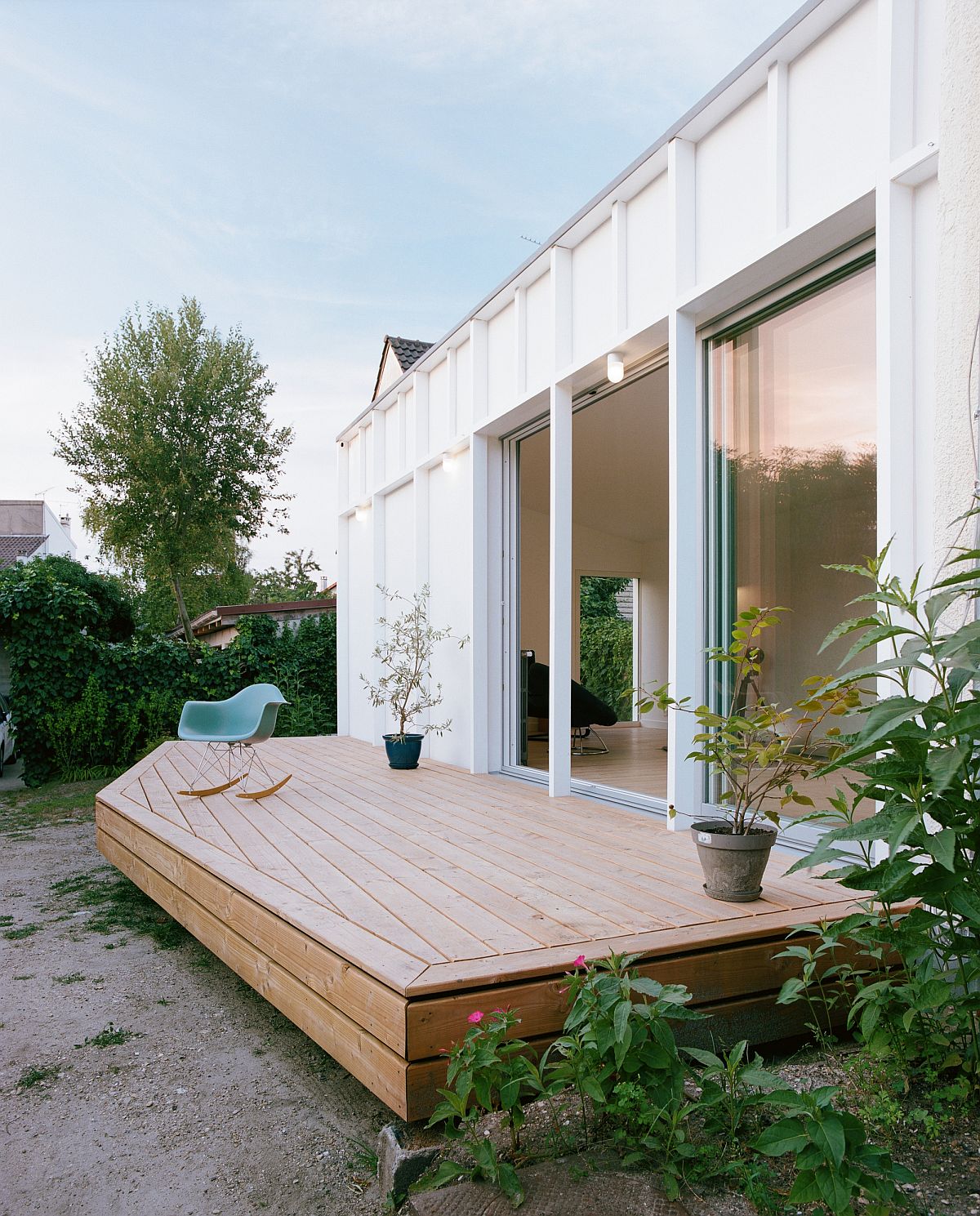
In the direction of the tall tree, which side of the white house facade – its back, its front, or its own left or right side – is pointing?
right

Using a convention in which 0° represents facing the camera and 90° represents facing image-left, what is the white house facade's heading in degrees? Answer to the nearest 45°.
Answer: approximately 45°

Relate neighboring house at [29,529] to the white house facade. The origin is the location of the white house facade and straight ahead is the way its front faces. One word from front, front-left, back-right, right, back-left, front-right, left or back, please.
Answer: right

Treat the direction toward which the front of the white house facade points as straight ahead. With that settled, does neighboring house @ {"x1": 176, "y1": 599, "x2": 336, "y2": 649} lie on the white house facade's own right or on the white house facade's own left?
on the white house facade's own right

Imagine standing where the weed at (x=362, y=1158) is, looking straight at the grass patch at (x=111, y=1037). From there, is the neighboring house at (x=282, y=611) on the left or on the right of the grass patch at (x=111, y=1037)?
right

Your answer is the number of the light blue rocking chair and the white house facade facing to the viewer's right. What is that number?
0

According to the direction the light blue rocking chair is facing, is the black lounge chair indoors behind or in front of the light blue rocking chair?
behind

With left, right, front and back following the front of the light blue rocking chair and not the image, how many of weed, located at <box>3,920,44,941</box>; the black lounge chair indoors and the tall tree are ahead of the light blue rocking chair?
1
